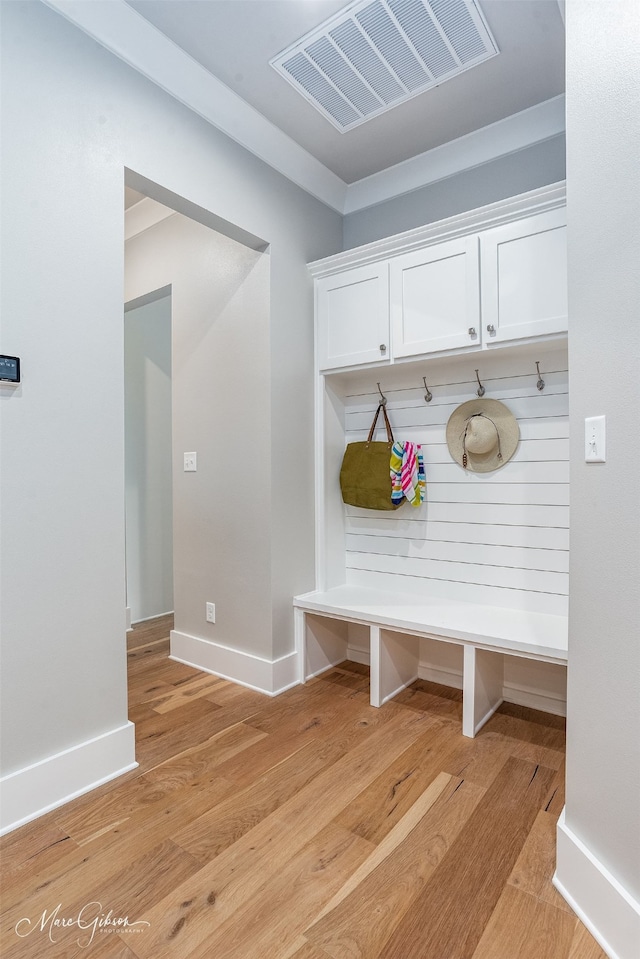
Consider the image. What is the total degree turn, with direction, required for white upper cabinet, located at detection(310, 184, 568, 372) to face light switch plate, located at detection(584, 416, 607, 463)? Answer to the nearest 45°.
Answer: approximately 45° to its left

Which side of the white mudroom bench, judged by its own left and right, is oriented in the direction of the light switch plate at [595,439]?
left

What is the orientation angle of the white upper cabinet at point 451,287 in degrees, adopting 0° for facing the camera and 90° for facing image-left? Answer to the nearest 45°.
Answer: approximately 45°

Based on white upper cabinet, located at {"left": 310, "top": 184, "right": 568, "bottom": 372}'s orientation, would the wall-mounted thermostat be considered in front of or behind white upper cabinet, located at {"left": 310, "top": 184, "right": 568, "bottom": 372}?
in front
